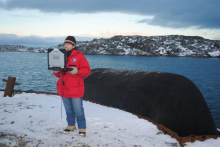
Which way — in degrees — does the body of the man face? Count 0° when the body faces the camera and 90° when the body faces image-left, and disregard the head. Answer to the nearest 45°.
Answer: approximately 45°

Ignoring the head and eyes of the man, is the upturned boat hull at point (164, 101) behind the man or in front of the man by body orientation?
behind
